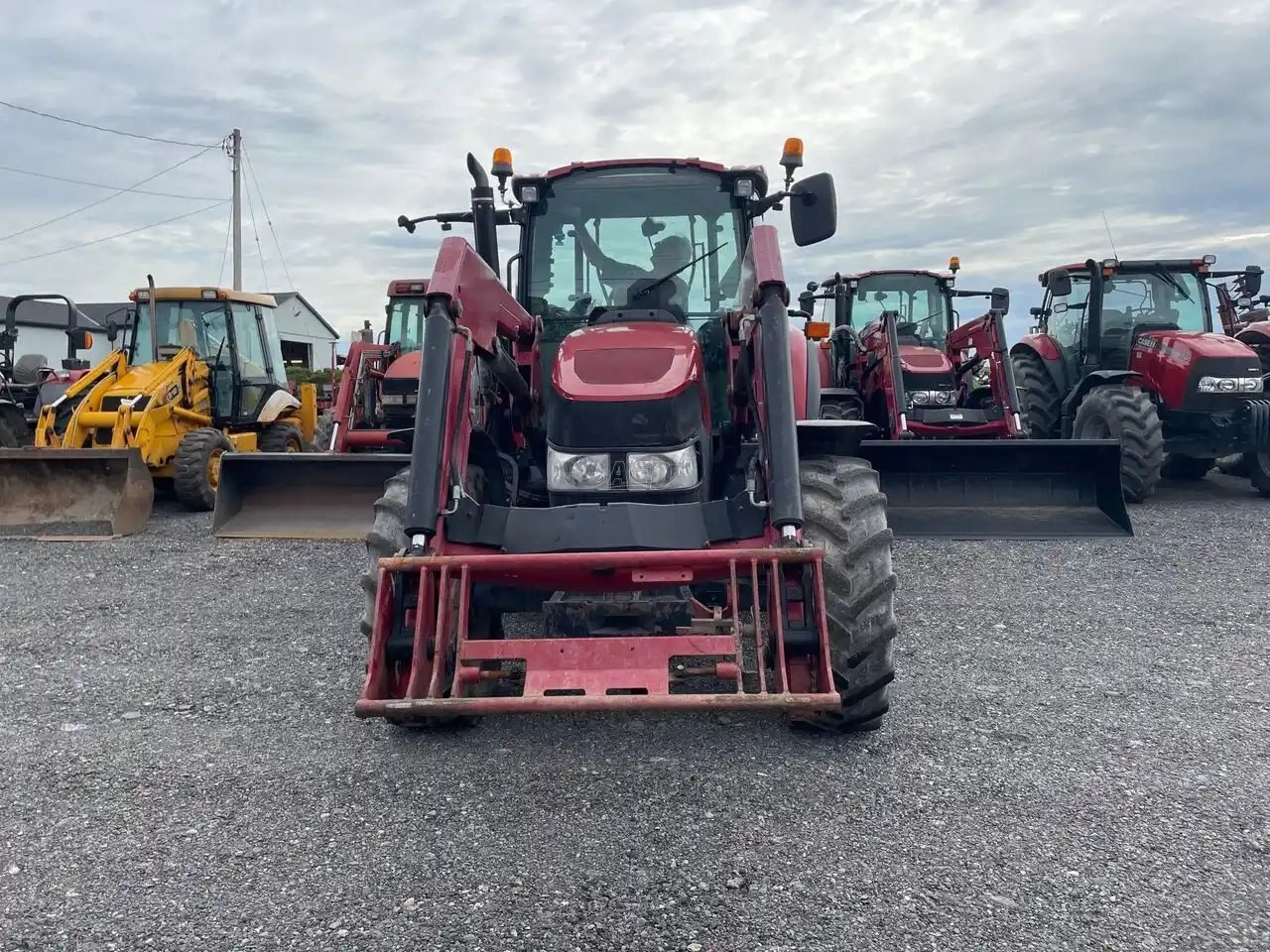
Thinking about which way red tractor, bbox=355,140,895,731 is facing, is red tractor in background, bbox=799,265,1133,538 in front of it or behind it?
behind

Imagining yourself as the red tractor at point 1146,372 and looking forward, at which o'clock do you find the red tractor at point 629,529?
the red tractor at point 629,529 is roughly at 2 o'clock from the red tractor at point 1146,372.

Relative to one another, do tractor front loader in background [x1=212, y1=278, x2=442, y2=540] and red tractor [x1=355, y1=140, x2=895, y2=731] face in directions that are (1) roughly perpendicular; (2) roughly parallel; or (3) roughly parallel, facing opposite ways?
roughly parallel

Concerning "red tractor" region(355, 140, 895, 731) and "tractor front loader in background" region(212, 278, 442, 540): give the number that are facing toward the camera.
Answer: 2

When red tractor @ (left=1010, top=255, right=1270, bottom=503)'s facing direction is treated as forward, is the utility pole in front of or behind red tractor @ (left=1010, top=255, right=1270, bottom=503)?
behind

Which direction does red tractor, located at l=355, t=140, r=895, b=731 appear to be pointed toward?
toward the camera

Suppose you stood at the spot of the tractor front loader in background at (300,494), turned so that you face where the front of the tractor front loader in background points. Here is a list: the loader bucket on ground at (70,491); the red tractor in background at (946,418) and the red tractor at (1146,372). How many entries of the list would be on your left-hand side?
2

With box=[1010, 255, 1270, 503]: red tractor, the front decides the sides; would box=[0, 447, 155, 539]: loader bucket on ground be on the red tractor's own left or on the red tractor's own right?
on the red tractor's own right

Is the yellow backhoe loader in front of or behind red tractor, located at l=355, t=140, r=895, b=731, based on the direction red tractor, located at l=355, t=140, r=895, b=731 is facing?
behind

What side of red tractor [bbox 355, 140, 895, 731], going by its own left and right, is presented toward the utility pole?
back

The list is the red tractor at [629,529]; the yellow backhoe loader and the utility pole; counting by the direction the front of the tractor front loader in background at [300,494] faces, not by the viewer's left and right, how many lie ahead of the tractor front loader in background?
1

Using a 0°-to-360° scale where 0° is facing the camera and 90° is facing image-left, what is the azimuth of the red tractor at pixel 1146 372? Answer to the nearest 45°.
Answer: approximately 315°

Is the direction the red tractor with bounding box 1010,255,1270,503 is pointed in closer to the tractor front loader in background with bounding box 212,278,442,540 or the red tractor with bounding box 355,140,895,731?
the red tractor
